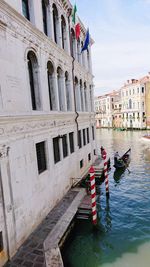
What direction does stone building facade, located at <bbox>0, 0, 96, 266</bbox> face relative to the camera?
to the viewer's right
